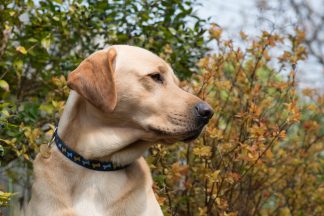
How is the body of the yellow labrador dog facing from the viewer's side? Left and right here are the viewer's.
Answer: facing the viewer and to the right of the viewer

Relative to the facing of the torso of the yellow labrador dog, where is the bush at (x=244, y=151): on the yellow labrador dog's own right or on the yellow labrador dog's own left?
on the yellow labrador dog's own left
